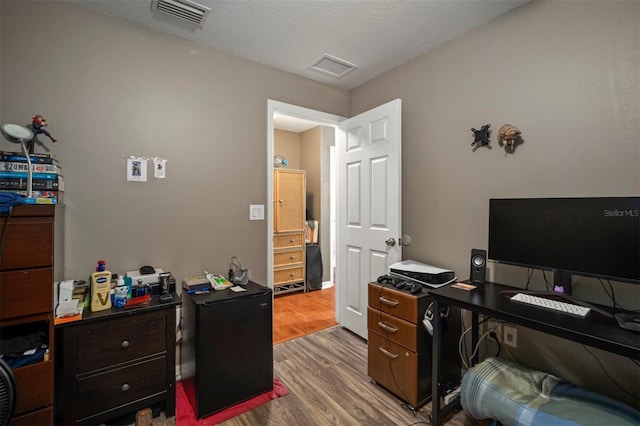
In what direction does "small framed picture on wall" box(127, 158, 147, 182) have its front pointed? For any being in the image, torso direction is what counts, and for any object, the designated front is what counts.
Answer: toward the camera

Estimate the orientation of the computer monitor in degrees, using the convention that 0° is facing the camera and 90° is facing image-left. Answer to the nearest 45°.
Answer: approximately 45°

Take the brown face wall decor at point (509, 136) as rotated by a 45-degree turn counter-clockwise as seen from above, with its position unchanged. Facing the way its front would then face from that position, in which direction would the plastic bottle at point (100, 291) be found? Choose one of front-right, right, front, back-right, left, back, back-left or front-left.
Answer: right

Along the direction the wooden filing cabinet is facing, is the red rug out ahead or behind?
ahead

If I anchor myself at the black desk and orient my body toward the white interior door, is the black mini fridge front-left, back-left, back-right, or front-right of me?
front-left

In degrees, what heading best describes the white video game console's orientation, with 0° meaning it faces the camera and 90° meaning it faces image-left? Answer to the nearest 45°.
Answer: approximately 45°

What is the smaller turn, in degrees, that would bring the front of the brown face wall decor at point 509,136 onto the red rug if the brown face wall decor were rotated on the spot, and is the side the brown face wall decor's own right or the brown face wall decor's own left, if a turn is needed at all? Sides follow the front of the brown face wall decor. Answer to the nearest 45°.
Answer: approximately 45° to the brown face wall decor's own right

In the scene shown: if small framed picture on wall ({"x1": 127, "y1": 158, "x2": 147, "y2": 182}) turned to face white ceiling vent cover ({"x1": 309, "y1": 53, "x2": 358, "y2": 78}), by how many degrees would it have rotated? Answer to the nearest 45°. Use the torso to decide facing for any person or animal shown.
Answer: approximately 90° to its left

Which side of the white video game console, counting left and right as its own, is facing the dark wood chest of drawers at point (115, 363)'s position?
front

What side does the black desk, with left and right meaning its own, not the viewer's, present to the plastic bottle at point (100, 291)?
front

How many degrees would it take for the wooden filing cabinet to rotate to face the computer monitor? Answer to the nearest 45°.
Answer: approximately 135° to its left
